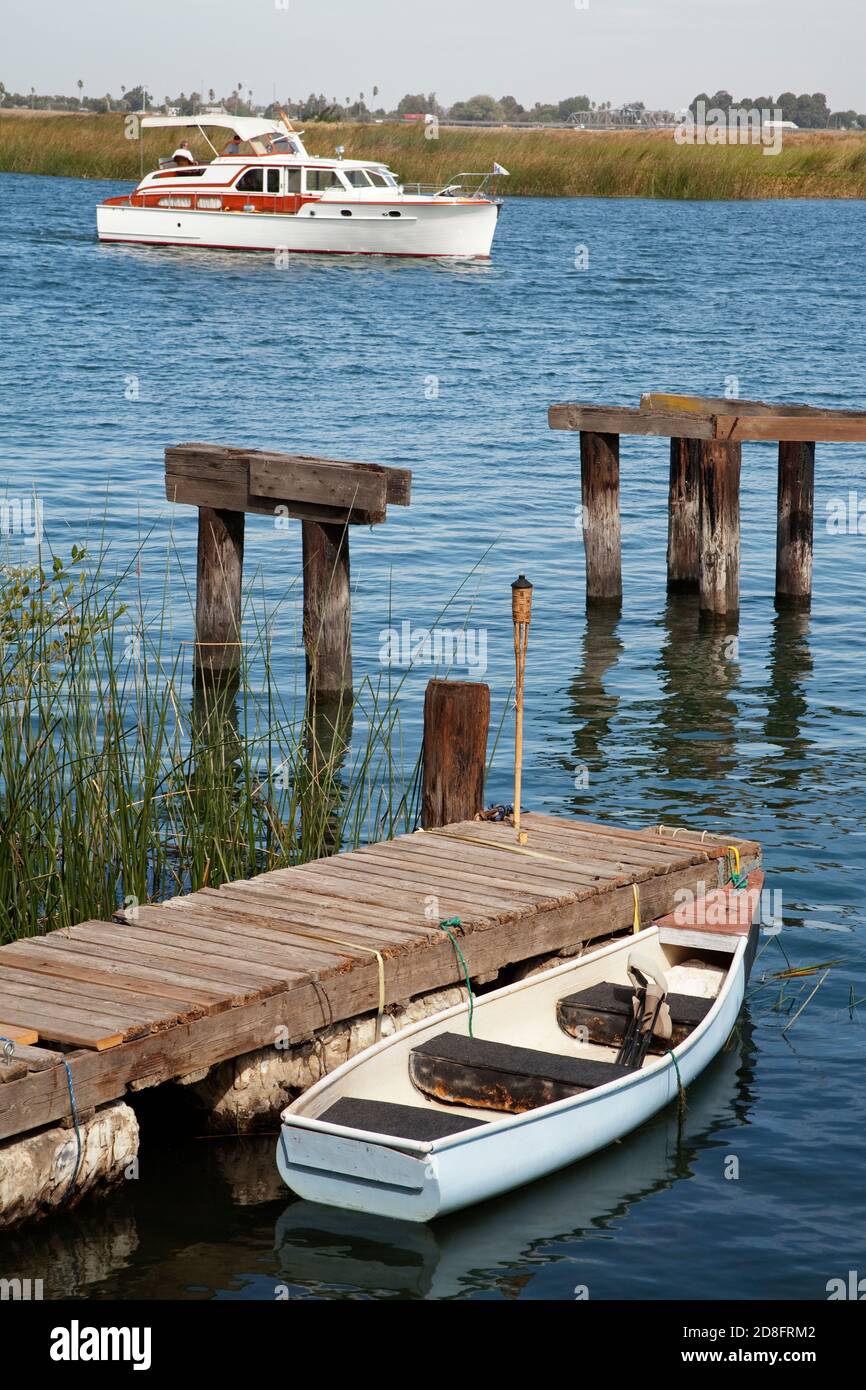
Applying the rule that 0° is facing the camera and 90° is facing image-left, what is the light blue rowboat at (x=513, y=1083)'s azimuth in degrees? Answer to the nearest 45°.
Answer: approximately 225°

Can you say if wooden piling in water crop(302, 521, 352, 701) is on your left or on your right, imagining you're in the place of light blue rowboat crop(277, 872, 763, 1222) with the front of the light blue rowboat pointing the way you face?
on your left

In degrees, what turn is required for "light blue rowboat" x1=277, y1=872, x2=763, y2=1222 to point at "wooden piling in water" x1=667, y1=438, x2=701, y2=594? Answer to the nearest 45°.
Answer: approximately 45° to its left

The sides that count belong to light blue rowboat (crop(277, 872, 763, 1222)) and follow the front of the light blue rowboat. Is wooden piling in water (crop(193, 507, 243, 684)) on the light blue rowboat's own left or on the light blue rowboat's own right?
on the light blue rowboat's own left

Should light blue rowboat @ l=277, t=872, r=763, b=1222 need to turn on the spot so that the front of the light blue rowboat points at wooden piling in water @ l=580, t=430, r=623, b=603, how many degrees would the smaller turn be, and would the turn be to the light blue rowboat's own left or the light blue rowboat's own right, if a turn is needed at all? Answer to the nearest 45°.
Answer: approximately 45° to the light blue rowboat's own left

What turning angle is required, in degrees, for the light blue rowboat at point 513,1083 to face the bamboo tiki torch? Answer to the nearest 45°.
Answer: approximately 45° to its left

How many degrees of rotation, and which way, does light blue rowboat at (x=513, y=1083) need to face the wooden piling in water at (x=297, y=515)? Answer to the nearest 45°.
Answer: approximately 45° to its left

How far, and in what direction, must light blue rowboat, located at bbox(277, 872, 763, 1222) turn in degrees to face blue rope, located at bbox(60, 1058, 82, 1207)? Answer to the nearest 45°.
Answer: approximately 180°

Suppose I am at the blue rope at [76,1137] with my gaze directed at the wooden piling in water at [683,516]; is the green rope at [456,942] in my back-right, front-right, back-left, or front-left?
front-right
